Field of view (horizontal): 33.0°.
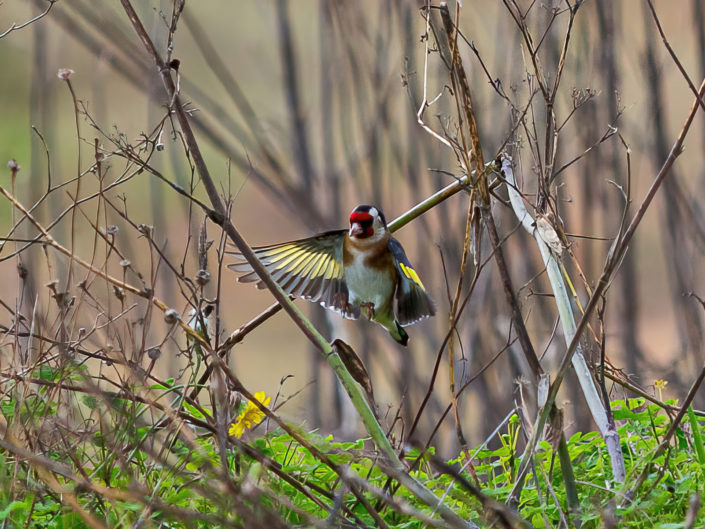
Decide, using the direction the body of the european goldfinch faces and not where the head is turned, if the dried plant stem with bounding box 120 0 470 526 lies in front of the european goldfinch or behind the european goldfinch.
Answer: in front

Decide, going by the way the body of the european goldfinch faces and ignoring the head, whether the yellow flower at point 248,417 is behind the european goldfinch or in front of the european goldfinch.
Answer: in front

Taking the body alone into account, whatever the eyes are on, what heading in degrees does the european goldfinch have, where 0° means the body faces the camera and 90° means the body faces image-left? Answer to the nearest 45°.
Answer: approximately 45°

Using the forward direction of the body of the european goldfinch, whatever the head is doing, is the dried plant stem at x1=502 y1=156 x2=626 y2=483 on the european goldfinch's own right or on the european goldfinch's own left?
on the european goldfinch's own left
